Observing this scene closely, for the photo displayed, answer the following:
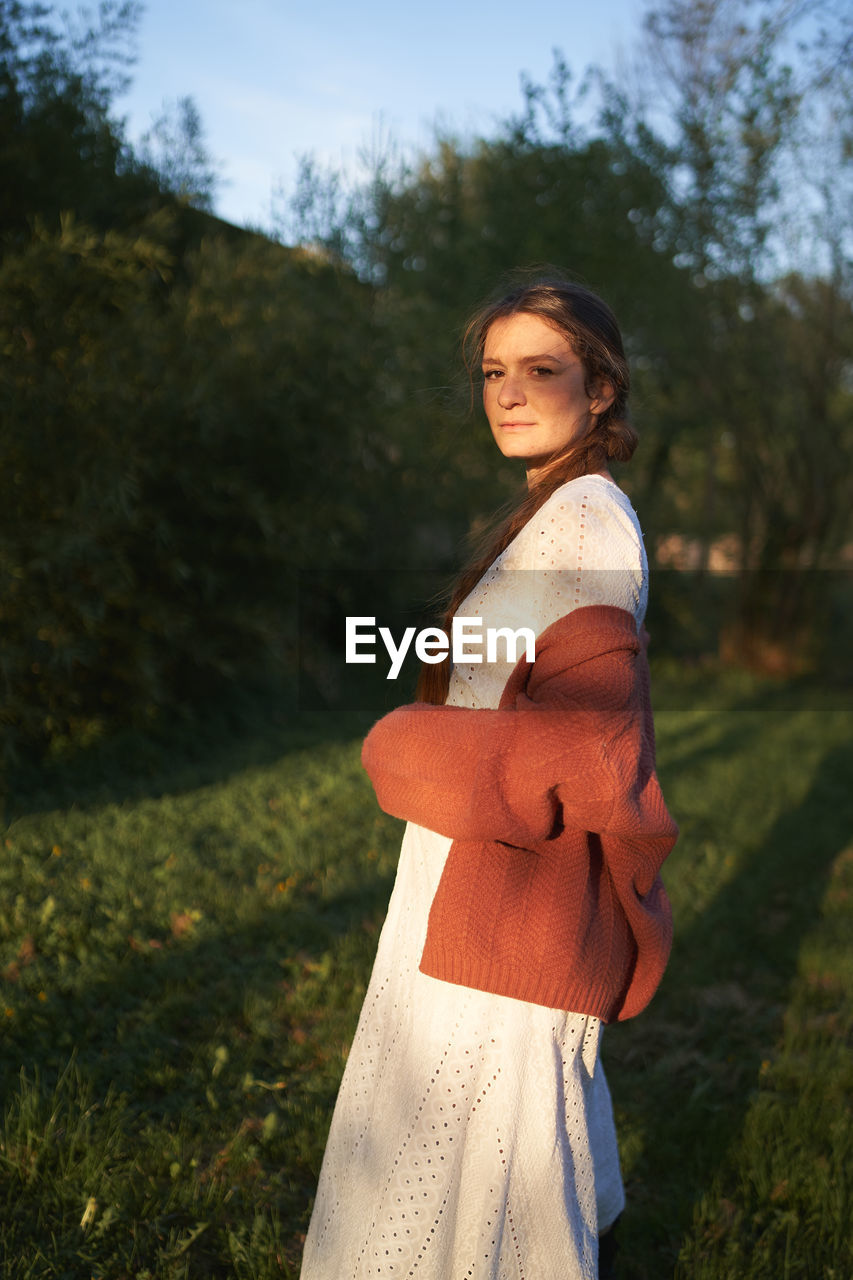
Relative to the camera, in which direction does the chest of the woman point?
to the viewer's left
